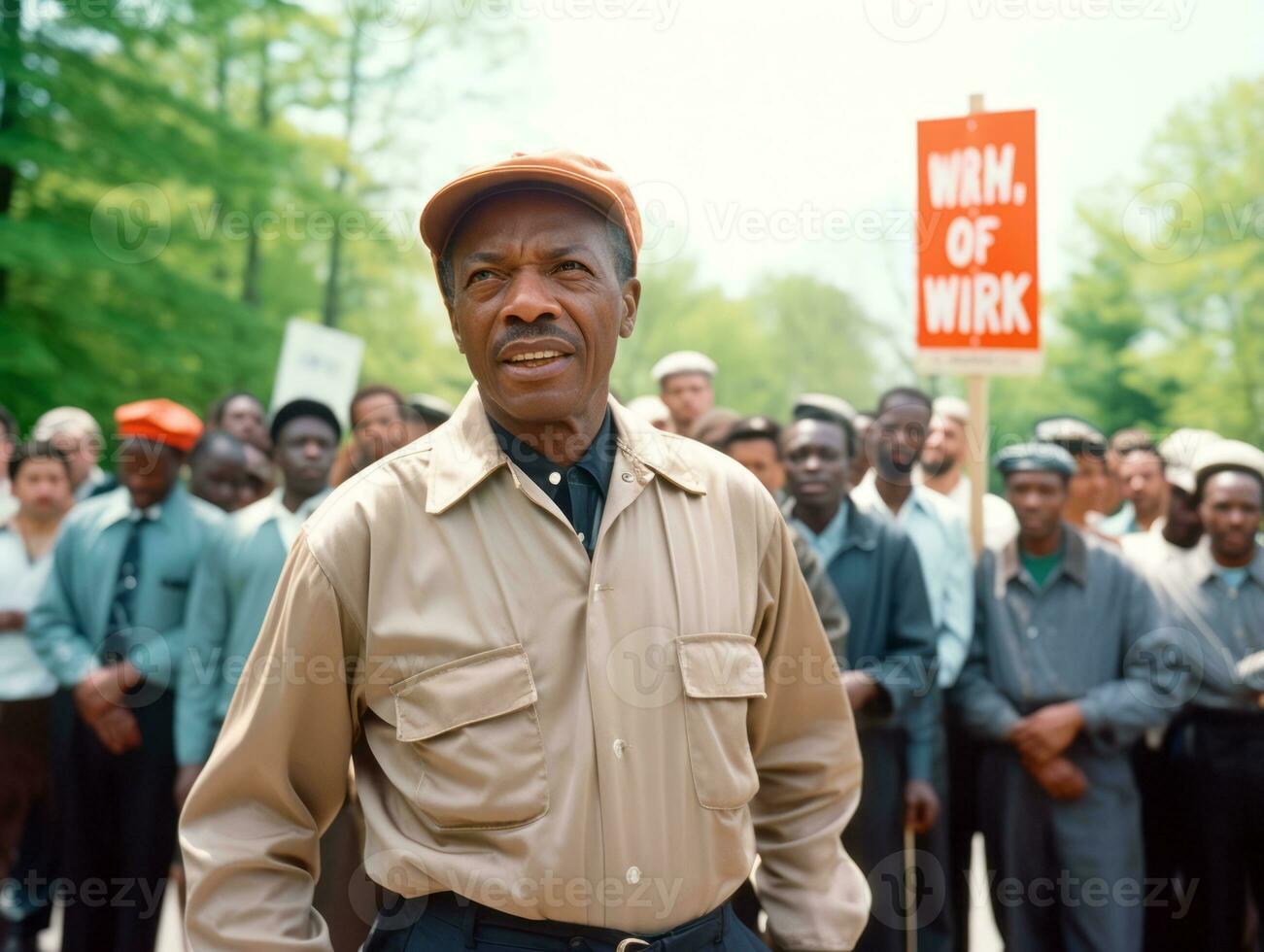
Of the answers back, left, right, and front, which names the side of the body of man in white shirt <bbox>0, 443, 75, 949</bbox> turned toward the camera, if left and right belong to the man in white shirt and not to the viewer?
front

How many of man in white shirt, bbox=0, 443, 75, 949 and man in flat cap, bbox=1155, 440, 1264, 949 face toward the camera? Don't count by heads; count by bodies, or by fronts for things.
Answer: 2

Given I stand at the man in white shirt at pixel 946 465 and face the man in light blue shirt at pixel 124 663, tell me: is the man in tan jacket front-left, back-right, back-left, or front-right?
front-left

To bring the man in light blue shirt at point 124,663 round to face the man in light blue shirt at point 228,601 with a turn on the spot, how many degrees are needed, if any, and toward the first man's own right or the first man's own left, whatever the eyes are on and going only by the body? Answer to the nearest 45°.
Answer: approximately 45° to the first man's own left

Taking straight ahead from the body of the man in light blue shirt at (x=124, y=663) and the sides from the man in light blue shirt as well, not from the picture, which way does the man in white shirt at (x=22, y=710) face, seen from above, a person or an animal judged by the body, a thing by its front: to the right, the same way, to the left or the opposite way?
the same way

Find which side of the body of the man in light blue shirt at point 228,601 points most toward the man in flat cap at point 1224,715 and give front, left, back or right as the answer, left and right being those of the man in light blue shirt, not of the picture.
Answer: left

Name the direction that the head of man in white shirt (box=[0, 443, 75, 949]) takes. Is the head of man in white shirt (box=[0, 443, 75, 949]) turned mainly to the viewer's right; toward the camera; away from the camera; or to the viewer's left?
toward the camera

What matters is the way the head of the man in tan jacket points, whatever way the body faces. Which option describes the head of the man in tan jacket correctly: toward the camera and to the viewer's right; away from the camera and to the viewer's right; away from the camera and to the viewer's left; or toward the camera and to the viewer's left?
toward the camera and to the viewer's left

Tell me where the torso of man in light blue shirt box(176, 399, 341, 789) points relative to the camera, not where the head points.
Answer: toward the camera

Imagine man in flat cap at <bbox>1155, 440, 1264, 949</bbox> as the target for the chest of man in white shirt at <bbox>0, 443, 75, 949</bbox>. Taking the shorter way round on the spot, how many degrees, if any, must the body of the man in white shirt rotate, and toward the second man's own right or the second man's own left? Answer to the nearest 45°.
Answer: approximately 45° to the second man's own left

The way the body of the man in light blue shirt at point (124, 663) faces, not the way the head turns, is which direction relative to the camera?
toward the camera

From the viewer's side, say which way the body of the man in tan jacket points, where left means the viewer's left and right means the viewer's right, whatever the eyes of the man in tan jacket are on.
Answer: facing the viewer
